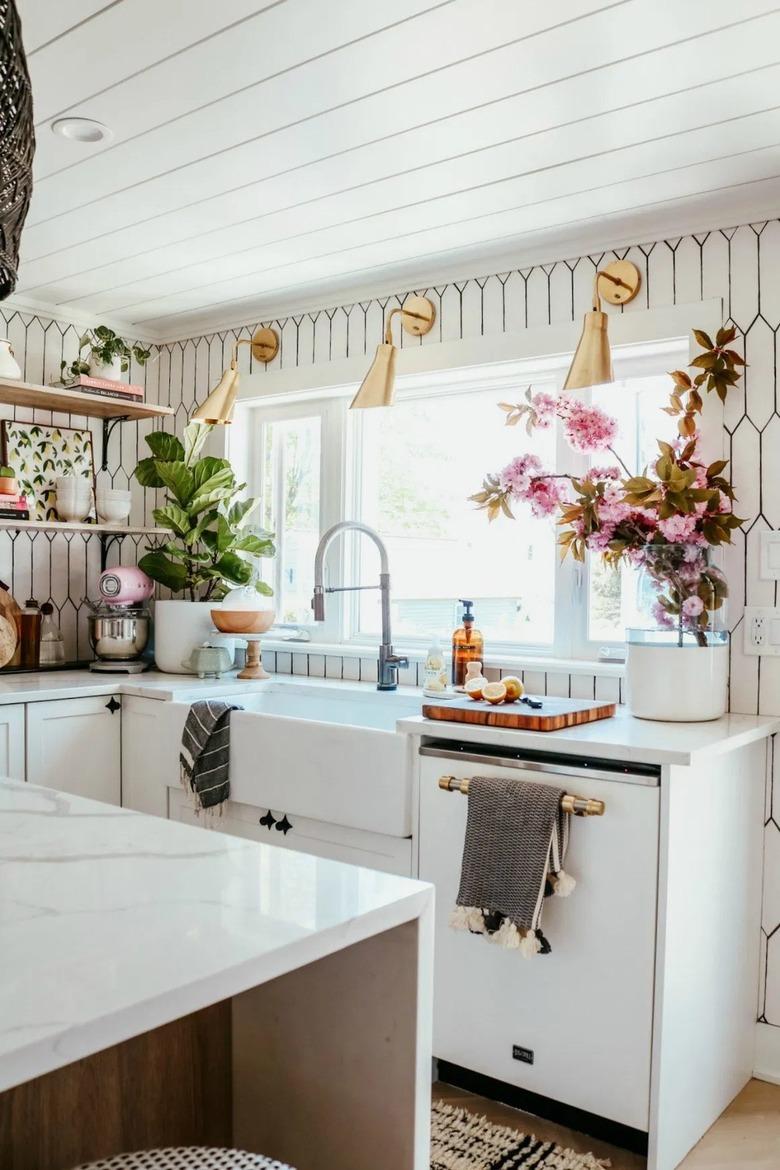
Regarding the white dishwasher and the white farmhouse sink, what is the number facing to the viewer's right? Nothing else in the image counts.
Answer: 0

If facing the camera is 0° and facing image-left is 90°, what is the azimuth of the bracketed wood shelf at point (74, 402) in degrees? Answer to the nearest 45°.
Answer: approximately 315°

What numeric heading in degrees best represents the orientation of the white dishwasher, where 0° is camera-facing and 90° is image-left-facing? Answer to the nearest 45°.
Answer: approximately 45°

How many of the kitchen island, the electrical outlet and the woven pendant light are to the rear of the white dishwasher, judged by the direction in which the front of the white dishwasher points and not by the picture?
1
